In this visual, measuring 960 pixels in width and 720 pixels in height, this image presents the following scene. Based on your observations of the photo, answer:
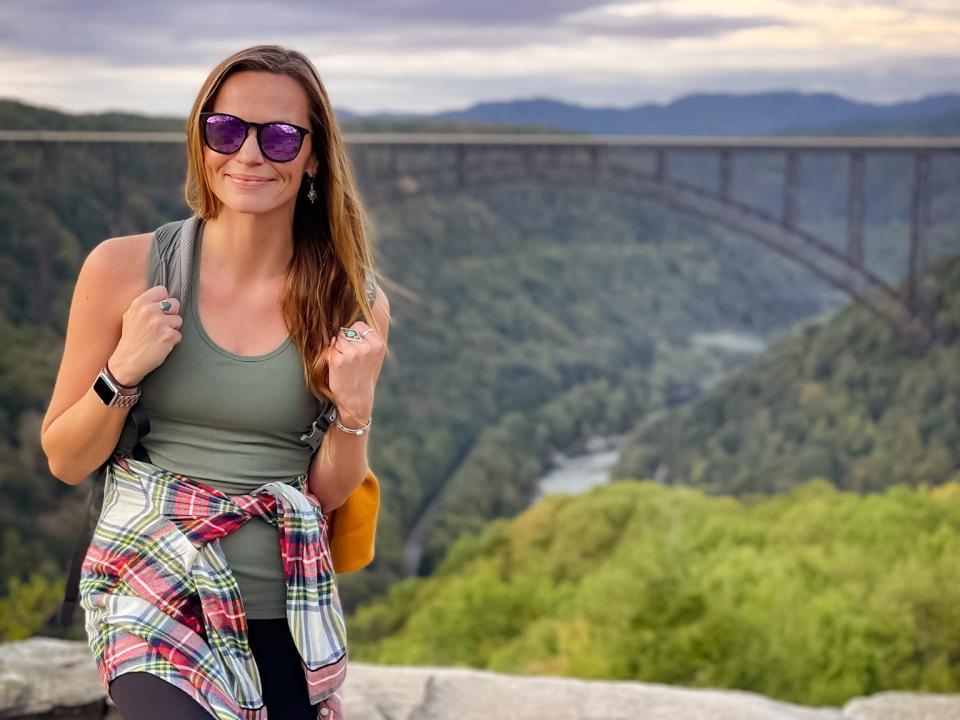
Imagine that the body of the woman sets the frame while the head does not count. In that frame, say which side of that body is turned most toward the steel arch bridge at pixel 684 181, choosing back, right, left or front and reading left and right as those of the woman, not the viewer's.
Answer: back

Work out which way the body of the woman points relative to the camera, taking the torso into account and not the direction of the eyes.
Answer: toward the camera

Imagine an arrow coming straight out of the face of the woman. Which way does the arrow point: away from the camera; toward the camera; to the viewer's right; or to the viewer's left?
toward the camera
